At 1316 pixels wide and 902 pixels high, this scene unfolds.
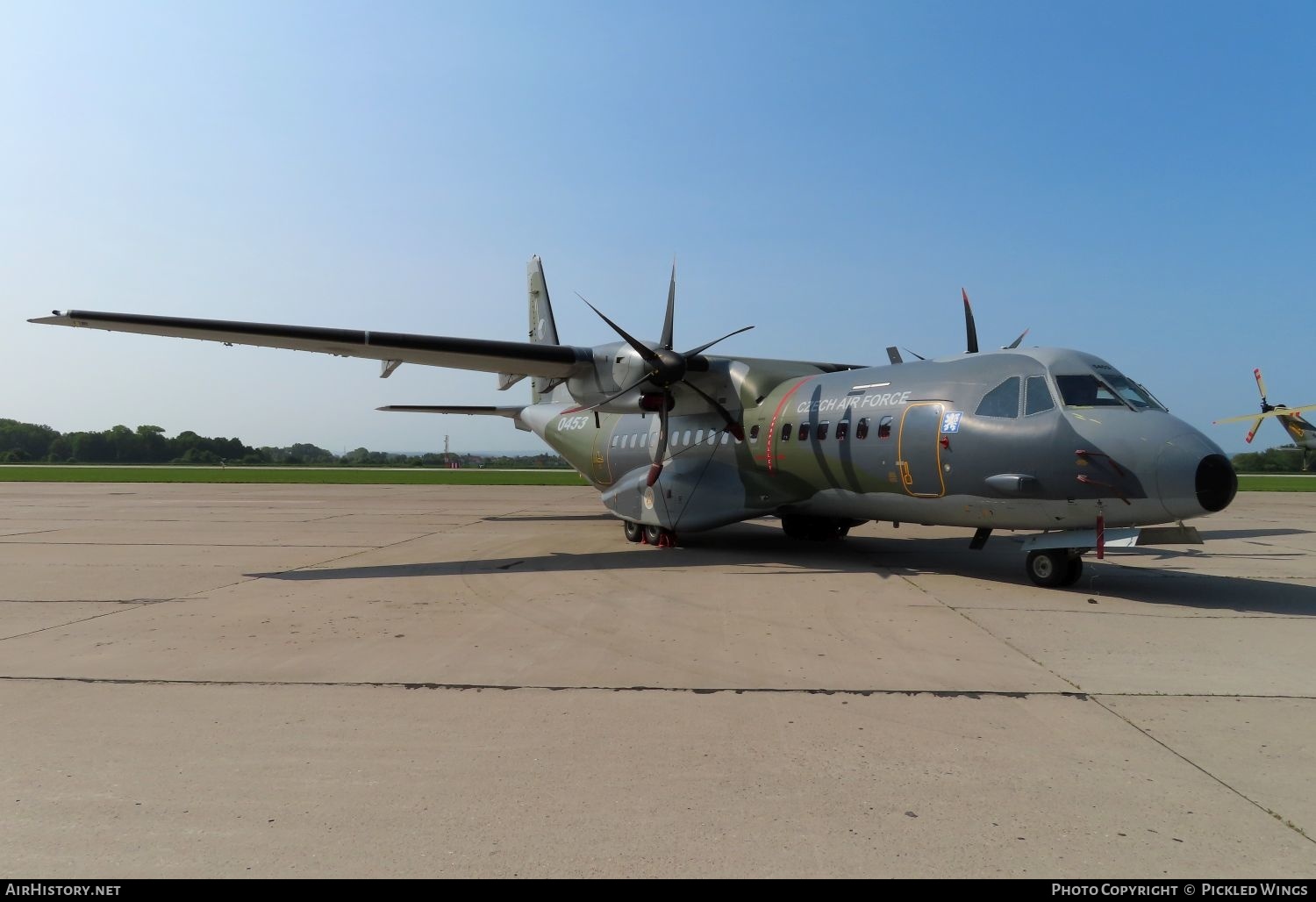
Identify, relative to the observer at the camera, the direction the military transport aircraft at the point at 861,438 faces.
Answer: facing the viewer and to the right of the viewer
